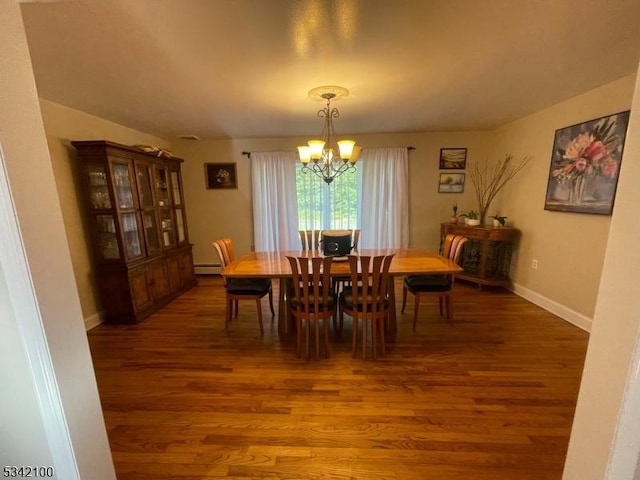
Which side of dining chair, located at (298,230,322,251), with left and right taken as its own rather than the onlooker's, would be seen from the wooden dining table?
front

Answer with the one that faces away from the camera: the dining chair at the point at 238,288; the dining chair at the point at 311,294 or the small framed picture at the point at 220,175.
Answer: the dining chair at the point at 311,294

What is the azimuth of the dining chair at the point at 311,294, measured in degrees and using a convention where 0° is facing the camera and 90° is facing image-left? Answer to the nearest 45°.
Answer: approximately 180°

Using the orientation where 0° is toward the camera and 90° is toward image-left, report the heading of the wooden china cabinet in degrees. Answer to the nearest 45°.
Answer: approximately 315°

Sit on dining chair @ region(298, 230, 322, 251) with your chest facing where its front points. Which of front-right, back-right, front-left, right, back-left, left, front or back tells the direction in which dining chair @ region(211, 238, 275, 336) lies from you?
front-right

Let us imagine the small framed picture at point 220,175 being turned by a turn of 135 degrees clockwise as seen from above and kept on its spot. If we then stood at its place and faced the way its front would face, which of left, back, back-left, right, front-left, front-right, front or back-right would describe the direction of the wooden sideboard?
back

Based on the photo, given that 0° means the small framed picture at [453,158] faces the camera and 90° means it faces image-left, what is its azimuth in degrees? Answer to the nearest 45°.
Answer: approximately 0°

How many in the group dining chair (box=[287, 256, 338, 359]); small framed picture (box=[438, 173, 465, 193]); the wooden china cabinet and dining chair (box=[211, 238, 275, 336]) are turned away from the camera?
1

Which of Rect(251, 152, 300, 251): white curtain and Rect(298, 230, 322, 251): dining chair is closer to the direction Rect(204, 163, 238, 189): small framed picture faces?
the dining chair

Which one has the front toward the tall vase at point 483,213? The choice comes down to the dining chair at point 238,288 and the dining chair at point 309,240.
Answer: the dining chair at point 238,288

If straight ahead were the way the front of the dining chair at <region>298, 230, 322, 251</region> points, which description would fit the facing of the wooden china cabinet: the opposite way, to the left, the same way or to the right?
to the left

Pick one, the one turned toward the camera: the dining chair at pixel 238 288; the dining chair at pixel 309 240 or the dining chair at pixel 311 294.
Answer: the dining chair at pixel 309 240

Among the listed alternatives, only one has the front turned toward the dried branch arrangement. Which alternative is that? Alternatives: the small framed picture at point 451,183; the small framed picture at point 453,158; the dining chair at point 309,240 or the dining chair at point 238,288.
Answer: the dining chair at point 238,288

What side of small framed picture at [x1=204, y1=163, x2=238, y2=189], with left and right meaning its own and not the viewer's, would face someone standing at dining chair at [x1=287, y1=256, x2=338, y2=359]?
front

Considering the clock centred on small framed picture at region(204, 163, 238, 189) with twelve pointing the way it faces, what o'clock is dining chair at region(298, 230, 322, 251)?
The dining chair is roughly at 11 o'clock from the small framed picture.

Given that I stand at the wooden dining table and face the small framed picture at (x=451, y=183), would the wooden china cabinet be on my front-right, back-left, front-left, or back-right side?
back-left

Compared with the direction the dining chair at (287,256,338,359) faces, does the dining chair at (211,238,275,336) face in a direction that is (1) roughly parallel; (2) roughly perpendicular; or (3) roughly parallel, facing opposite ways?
roughly perpendicular
